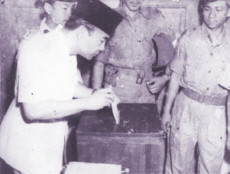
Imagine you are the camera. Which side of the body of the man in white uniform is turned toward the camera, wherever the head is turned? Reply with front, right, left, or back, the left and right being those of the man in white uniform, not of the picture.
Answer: right

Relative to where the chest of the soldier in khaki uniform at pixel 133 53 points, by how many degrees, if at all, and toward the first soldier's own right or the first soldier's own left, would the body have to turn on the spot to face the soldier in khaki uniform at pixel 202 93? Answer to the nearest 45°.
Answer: approximately 45° to the first soldier's own left

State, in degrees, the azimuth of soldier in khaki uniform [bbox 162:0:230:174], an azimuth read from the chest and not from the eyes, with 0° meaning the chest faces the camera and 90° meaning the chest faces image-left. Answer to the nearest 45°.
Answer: approximately 0°

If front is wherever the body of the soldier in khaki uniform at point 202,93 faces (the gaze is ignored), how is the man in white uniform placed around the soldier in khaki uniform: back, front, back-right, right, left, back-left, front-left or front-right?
front-right

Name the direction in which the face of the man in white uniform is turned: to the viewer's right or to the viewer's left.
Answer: to the viewer's right

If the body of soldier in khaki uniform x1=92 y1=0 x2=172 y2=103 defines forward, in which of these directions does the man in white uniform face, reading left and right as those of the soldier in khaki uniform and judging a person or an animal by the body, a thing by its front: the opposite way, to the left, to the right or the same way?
to the left

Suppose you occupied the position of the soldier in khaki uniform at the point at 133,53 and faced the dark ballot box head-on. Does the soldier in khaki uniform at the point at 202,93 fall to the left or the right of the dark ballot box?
left

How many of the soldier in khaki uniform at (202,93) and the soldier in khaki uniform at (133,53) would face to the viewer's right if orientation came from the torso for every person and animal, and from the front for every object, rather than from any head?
0

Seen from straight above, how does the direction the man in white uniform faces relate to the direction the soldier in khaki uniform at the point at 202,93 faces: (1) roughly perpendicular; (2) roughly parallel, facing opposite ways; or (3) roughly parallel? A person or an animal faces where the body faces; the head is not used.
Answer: roughly perpendicular

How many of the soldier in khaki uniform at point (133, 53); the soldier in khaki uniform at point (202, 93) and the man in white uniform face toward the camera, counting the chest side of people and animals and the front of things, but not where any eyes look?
2

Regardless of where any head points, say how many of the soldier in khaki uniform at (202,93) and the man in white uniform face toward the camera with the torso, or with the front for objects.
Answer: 1

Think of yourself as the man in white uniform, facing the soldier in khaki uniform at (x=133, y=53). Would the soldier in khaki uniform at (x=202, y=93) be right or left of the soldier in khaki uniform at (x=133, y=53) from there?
right

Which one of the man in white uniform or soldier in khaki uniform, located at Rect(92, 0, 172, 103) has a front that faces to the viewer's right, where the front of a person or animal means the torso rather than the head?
the man in white uniform

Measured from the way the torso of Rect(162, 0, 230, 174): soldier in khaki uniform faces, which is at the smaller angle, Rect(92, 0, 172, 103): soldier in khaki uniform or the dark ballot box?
the dark ballot box
